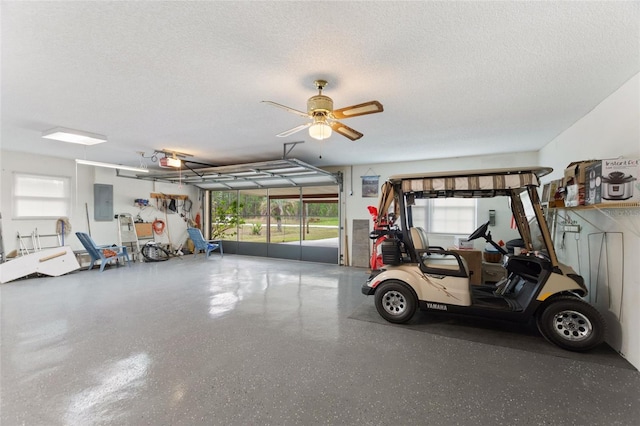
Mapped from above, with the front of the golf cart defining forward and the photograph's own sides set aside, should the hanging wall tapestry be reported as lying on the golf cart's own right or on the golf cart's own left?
on the golf cart's own left

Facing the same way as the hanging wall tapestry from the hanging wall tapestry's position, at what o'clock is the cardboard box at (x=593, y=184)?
The cardboard box is roughly at 11 o'clock from the hanging wall tapestry.

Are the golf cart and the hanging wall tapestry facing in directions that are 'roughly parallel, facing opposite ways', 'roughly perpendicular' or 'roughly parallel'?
roughly perpendicular

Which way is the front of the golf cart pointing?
to the viewer's right

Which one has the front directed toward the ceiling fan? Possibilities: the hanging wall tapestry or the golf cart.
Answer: the hanging wall tapestry

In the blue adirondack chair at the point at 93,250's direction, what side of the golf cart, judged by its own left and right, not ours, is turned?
back

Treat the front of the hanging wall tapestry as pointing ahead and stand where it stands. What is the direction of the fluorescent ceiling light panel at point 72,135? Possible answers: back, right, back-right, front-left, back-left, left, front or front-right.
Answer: front-right

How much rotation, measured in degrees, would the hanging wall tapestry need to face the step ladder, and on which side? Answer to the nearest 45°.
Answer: approximately 90° to its right

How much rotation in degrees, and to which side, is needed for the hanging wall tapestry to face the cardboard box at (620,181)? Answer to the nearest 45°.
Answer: approximately 45° to its left

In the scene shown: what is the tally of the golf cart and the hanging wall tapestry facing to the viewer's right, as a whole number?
1

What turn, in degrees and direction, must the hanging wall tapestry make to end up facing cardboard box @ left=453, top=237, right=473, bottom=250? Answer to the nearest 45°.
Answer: approximately 45° to its left

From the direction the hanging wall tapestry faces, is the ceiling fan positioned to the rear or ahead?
ahead
